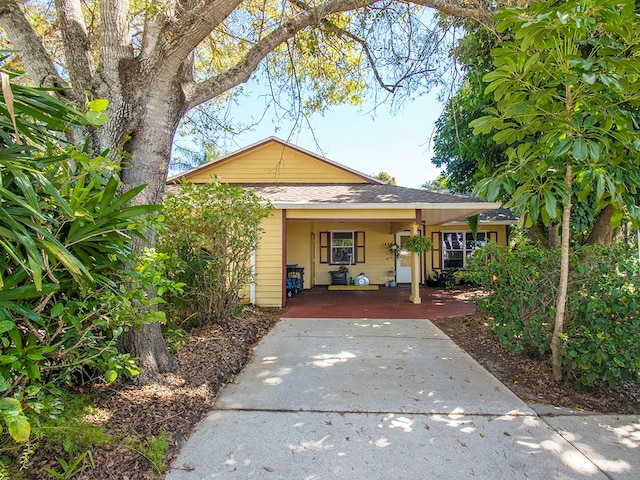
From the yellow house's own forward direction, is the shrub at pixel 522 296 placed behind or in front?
in front

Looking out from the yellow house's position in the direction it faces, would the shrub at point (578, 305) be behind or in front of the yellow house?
in front

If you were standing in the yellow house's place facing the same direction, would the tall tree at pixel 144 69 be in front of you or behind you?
in front

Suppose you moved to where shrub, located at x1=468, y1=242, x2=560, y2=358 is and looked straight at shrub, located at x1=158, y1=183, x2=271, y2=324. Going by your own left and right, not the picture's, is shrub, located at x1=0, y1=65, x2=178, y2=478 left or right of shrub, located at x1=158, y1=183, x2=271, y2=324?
left

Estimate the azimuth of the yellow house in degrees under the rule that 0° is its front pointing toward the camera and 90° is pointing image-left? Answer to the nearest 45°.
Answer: approximately 0°
